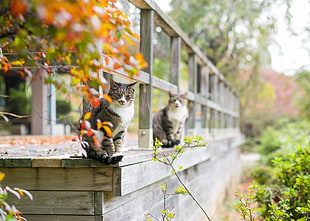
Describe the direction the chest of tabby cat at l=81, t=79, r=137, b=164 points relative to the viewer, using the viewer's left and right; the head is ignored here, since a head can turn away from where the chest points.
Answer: facing the viewer and to the right of the viewer

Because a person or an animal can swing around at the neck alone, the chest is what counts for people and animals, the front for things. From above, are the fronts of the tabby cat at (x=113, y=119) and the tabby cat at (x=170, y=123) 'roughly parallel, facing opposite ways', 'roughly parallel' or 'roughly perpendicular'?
roughly parallel

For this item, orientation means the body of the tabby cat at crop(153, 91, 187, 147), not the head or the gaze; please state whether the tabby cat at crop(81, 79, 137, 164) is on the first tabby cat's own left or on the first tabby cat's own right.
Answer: on the first tabby cat's own right

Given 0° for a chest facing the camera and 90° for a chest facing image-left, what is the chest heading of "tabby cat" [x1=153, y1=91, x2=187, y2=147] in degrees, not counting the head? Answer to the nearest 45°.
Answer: approximately 315°

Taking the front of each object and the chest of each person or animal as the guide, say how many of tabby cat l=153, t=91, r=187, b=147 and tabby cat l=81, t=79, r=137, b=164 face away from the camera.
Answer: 0

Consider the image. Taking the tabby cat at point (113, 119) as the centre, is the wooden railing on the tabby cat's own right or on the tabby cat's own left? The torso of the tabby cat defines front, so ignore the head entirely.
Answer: on the tabby cat's own left

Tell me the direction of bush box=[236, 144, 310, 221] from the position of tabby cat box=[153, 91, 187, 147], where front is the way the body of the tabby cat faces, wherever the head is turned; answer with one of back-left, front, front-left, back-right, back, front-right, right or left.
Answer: front-left

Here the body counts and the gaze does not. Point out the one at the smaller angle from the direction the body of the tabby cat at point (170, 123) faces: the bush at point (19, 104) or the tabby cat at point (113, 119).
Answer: the tabby cat

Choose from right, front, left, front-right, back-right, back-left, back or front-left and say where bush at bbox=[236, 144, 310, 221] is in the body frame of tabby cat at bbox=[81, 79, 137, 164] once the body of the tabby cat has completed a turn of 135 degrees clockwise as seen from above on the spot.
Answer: back-right
